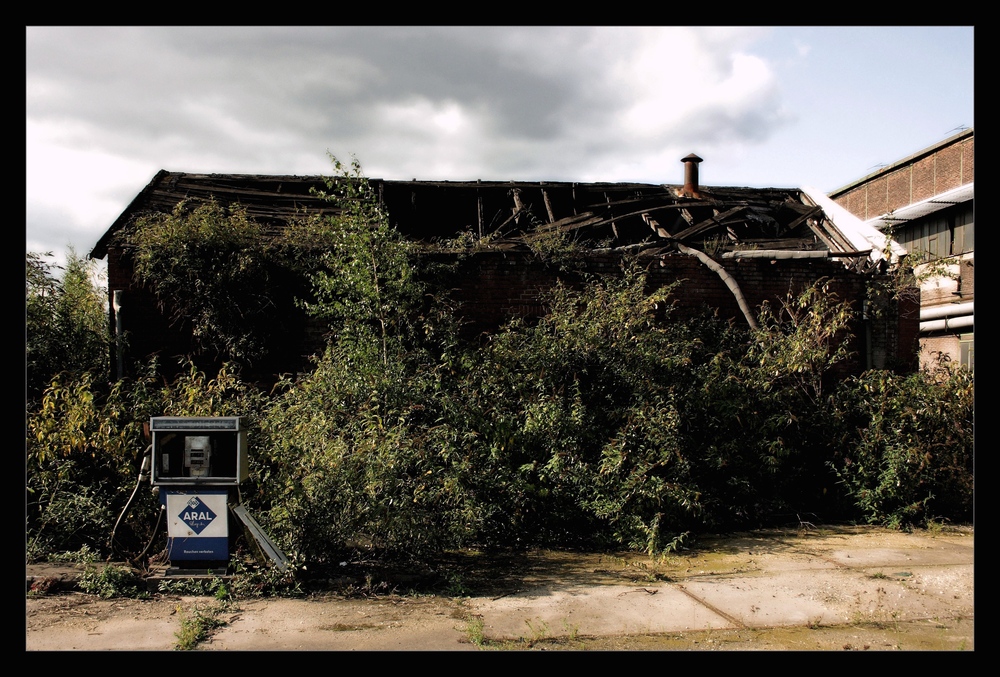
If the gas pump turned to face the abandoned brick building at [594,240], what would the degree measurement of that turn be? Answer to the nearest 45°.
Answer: approximately 135° to its left

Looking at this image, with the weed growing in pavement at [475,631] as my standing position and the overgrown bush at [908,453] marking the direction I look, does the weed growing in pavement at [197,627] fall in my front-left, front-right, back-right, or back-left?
back-left

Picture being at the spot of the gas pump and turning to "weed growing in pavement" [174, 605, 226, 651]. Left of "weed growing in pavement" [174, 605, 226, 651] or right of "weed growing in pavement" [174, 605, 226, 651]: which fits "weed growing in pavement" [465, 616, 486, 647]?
left

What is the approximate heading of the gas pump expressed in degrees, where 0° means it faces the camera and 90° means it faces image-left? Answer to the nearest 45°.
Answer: approximately 0°

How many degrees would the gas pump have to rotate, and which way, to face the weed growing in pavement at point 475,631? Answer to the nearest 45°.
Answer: approximately 45° to its left

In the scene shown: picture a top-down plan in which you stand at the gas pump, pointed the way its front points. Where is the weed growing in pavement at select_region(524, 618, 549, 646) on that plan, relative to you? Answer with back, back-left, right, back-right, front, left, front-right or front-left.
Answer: front-left

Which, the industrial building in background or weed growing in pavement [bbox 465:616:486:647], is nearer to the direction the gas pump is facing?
the weed growing in pavement

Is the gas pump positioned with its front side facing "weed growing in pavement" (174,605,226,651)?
yes

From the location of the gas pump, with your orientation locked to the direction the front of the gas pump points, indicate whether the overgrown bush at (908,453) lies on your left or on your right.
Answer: on your left
